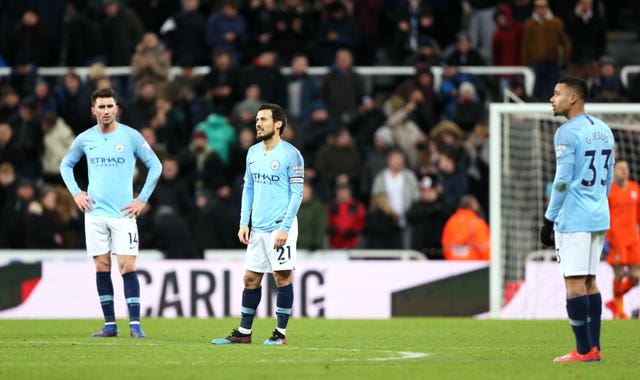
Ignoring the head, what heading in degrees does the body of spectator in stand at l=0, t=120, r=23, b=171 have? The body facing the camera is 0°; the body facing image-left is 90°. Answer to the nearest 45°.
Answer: approximately 0°

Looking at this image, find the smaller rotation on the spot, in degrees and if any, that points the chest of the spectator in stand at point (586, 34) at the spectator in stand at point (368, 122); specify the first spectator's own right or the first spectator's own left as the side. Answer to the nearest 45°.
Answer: approximately 45° to the first spectator's own right

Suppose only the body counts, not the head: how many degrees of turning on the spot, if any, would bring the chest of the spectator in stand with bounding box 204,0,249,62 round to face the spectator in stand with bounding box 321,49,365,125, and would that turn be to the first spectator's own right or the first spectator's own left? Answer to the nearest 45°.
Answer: approximately 45° to the first spectator's own left

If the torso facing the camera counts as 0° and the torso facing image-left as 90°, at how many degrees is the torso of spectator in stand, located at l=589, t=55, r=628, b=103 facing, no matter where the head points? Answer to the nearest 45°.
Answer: approximately 0°

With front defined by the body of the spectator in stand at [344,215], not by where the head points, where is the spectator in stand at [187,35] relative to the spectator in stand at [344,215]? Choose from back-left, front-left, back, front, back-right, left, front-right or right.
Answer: back-right

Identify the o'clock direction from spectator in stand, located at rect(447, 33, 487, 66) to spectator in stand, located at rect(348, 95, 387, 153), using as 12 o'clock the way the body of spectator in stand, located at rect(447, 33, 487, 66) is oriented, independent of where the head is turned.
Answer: spectator in stand, located at rect(348, 95, 387, 153) is roughly at 2 o'clock from spectator in stand, located at rect(447, 33, 487, 66).
